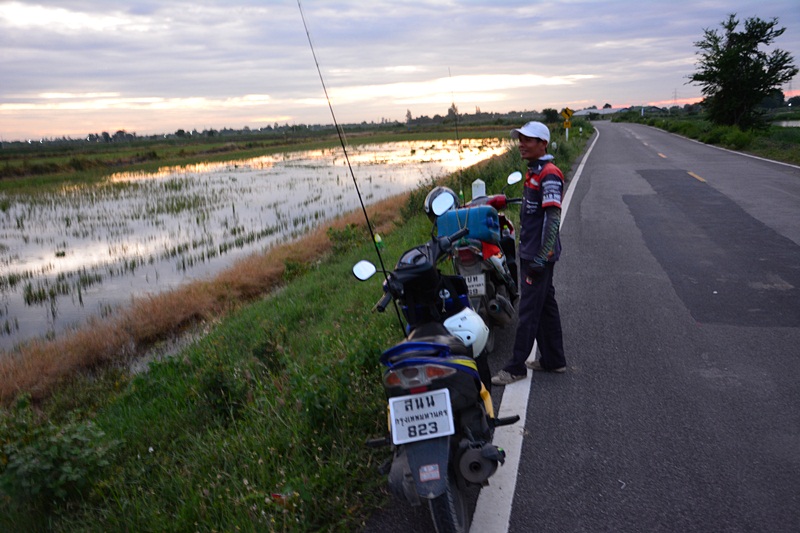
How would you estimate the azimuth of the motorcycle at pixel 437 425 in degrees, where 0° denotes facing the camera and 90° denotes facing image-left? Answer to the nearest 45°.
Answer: approximately 180°

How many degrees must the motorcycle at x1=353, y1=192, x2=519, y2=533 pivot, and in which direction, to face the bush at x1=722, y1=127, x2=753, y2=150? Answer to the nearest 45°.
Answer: approximately 45° to its right

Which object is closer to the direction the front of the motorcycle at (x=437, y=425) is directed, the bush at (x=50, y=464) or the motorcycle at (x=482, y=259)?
the motorcycle

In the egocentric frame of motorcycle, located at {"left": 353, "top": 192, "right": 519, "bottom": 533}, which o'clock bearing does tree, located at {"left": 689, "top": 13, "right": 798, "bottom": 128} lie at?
The tree is roughly at 1 o'clock from the motorcycle.

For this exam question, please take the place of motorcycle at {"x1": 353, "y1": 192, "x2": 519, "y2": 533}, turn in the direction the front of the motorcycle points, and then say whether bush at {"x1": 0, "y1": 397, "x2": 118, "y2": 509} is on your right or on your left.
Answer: on your left
